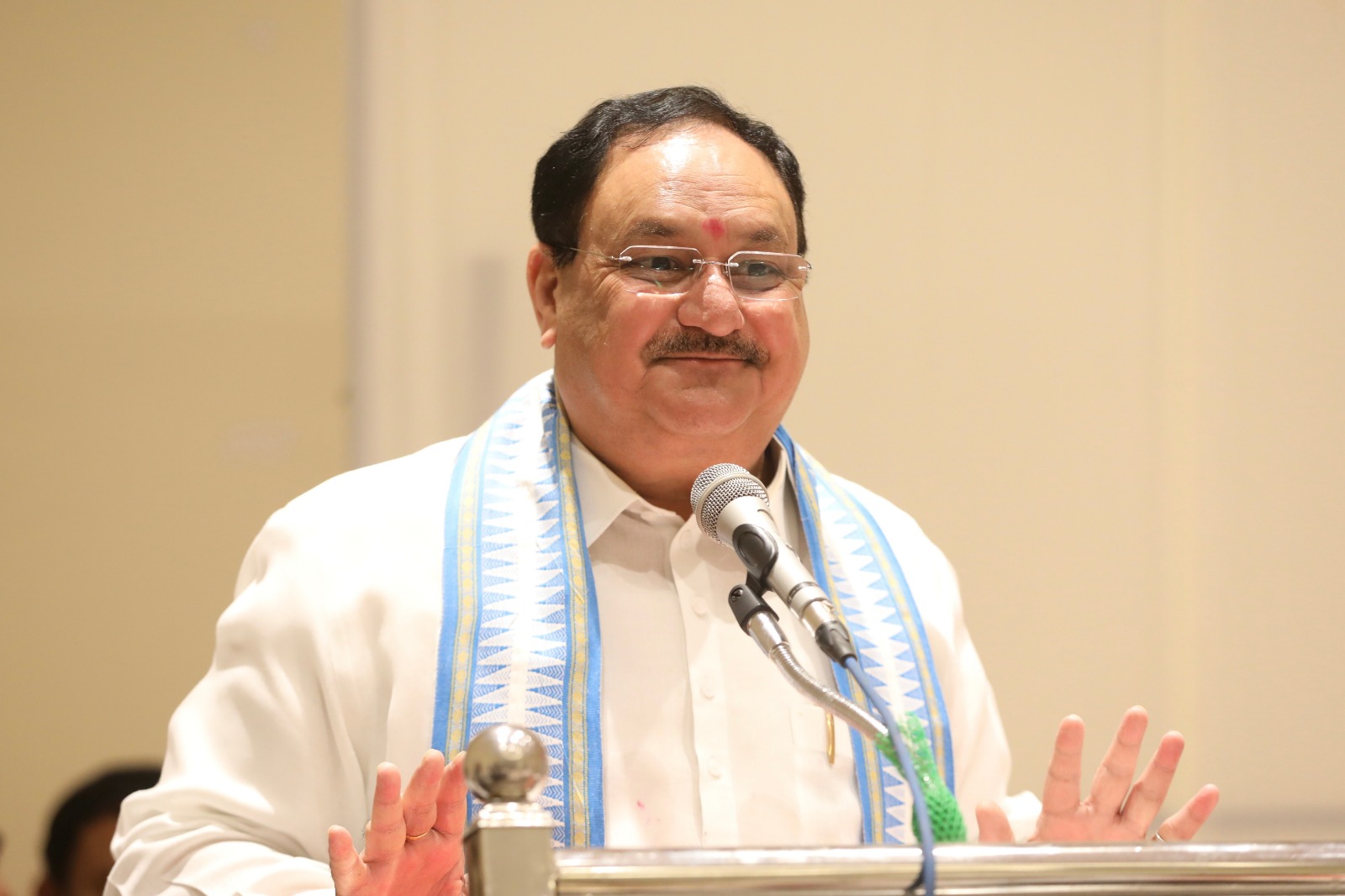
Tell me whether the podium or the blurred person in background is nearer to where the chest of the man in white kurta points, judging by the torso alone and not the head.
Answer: the podium

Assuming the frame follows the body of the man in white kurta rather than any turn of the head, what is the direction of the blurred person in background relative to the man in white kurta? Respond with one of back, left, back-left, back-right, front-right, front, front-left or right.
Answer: back

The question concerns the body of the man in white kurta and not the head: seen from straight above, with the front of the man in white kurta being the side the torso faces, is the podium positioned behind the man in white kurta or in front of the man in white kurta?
in front

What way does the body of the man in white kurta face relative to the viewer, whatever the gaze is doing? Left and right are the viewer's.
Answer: facing the viewer and to the right of the viewer
